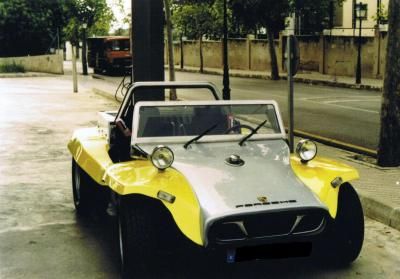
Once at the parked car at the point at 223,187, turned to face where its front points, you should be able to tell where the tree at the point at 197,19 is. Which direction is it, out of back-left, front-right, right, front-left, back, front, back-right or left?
back-left

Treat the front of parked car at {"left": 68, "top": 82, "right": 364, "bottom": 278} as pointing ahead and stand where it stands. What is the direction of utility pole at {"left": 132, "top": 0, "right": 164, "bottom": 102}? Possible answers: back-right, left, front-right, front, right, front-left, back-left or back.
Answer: back-left

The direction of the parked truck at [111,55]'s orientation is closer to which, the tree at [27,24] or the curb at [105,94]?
the curb

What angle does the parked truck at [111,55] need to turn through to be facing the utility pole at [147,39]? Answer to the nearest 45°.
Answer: approximately 45° to its right

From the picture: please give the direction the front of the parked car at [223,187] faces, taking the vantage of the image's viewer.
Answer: facing the viewer and to the right of the viewer

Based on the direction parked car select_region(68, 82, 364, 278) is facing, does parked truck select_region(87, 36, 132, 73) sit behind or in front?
behind

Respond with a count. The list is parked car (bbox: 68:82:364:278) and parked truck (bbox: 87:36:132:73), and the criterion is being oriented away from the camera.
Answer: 0

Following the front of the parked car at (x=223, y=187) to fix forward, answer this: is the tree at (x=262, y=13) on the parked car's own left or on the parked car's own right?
on the parked car's own left

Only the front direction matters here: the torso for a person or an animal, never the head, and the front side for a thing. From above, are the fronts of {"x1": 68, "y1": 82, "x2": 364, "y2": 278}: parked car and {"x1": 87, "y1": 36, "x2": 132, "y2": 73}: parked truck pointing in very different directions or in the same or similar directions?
same or similar directions

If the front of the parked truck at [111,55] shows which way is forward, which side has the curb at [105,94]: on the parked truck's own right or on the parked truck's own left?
on the parked truck's own right
